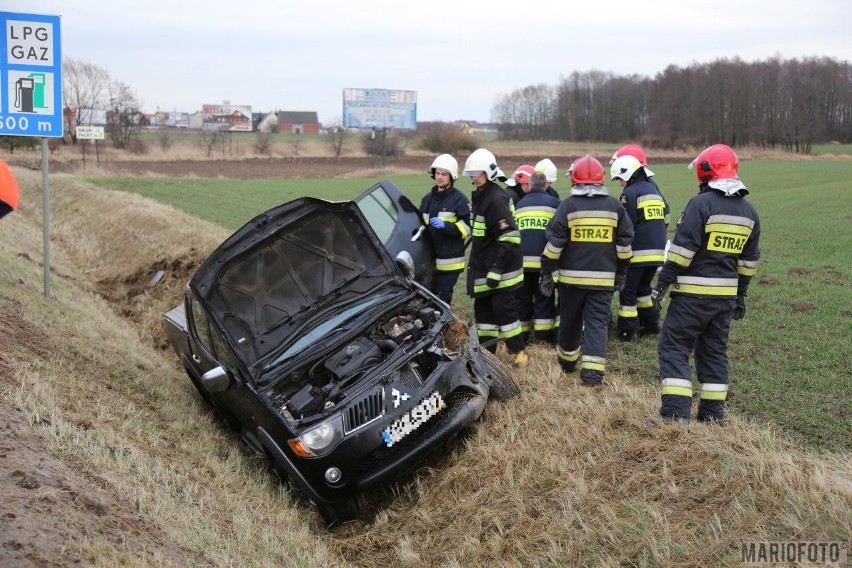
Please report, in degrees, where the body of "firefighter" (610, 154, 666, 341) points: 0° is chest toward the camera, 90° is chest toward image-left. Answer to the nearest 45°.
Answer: approximately 135°

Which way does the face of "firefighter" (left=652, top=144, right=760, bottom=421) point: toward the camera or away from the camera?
away from the camera

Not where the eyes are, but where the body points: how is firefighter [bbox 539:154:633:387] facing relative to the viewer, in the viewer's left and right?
facing away from the viewer

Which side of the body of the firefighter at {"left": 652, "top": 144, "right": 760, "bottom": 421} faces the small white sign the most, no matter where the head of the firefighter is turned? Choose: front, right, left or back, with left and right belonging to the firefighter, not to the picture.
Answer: front

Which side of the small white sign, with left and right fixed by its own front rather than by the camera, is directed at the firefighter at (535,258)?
front

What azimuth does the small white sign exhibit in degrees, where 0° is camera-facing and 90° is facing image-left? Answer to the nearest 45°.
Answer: approximately 0°

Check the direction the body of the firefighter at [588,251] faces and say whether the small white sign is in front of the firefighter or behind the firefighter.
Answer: in front
